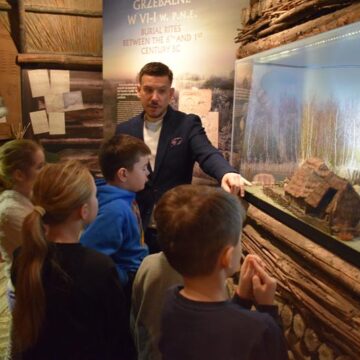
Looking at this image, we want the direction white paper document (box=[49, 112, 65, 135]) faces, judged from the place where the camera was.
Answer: facing the viewer

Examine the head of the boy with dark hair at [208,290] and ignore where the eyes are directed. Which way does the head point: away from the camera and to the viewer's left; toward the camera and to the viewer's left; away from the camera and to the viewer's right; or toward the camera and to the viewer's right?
away from the camera and to the viewer's right

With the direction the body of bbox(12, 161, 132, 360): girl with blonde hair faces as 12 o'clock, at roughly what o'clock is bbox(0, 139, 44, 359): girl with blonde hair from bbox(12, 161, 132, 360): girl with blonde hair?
bbox(0, 139, 44, 359): girl with blonde hair is roughly at 10 o'clock from bbox(12, 161, 132, 360): girl with blonde hair.

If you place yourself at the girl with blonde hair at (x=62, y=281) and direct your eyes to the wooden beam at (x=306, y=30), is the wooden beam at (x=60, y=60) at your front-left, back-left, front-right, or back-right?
front-left

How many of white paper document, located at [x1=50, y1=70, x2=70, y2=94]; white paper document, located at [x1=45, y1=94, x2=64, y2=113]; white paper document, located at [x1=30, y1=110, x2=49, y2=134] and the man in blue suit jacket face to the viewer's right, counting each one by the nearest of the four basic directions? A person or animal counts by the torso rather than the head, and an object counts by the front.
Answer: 0

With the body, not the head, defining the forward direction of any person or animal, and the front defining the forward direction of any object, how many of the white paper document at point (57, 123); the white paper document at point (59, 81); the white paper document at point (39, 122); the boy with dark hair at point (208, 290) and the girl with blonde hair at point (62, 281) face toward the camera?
3

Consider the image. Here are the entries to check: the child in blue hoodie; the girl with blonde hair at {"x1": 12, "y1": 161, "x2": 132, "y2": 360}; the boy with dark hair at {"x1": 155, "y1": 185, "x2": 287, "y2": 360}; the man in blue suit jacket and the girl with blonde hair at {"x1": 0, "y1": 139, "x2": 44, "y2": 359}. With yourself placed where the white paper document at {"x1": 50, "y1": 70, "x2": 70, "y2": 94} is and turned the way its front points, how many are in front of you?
5

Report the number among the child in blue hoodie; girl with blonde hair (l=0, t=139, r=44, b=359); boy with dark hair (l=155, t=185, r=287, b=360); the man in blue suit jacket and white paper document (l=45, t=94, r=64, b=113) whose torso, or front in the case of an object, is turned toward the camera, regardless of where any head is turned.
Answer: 2

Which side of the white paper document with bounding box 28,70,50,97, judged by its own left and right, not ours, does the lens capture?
front

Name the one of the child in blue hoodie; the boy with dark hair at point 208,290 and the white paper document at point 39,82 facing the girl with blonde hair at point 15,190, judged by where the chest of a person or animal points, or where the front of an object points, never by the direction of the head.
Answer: the white paper document

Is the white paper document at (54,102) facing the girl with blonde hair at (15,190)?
yes

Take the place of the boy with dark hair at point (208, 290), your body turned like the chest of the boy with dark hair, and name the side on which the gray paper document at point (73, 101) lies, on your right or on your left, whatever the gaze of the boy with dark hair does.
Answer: on your left

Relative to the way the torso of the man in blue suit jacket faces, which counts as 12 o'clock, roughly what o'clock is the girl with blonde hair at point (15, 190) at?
The girl with blonde hair is roughly at 2 o'clock from the man in blue suit jacket.

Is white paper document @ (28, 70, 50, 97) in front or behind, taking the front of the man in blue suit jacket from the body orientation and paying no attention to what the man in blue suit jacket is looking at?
behind

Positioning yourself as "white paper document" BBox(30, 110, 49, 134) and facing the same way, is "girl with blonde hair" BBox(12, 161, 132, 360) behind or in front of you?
in front
